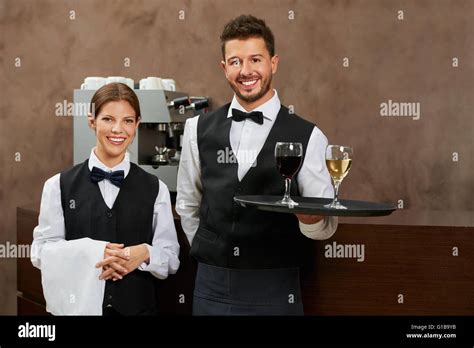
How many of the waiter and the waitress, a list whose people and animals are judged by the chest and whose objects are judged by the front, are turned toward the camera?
2

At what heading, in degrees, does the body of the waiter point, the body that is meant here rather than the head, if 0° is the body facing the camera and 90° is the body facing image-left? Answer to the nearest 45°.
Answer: approximately 0°

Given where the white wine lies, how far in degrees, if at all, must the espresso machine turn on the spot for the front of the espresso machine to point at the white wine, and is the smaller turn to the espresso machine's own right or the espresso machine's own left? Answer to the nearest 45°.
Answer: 0° — it already faces it

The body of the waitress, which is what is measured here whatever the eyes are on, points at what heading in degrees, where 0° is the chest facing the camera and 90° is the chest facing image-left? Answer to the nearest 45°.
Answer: approximately 0°

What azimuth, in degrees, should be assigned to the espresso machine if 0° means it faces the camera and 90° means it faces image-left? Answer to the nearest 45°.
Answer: approximately 315°
